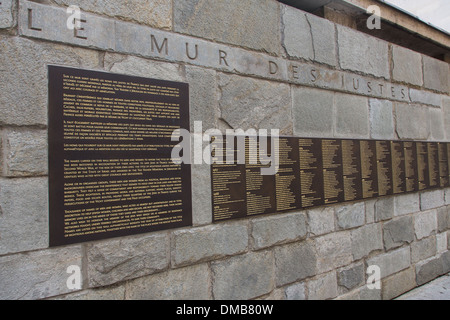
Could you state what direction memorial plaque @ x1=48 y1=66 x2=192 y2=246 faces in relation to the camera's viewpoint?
facing the viewer and to the right of the viewer

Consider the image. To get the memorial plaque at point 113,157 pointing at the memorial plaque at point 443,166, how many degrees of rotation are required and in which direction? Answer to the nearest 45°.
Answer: approximately 45° to its left
